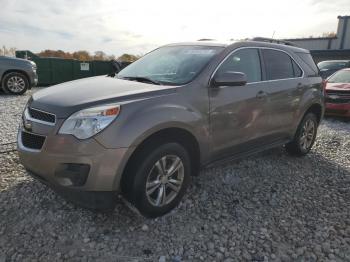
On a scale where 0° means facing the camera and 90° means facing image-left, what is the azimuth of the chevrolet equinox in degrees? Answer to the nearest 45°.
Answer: approximately 45°

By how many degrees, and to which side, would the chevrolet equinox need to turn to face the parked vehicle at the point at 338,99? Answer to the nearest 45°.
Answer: approximately 180°

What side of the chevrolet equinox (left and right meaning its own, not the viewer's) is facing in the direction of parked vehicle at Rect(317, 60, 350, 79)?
back

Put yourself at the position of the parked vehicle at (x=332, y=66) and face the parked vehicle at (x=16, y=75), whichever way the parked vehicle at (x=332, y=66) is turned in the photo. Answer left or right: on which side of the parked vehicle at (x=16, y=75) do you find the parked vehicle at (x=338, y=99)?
left

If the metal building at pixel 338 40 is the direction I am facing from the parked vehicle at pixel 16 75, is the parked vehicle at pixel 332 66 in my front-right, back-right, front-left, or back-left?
front-right

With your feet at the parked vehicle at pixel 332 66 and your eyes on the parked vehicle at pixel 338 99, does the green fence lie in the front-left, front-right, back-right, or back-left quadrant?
front-right

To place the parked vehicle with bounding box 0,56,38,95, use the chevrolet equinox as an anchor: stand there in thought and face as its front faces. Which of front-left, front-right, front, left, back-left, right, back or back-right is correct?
right
